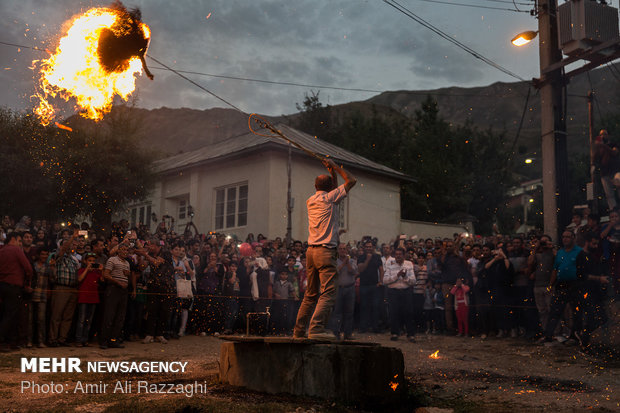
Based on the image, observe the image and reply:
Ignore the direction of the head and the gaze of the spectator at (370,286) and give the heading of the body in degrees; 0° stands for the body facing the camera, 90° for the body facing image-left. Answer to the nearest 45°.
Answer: approximately 0°

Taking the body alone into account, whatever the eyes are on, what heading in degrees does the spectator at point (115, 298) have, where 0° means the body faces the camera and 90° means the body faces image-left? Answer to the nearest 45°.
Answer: approximately 315°

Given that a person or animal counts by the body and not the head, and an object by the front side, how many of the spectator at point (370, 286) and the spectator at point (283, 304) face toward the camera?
2

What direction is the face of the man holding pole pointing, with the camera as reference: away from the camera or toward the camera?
away from the camera

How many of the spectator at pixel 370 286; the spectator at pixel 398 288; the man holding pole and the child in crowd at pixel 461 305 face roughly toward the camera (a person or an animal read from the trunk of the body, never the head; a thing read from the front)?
3

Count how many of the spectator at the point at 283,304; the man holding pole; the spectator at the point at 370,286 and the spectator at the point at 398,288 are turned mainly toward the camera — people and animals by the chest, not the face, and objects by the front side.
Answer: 3
